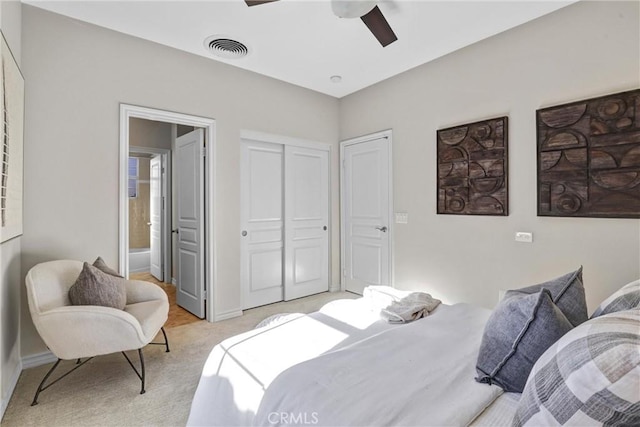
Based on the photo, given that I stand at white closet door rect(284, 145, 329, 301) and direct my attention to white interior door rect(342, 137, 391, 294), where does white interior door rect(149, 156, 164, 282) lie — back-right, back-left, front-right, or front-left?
back-left

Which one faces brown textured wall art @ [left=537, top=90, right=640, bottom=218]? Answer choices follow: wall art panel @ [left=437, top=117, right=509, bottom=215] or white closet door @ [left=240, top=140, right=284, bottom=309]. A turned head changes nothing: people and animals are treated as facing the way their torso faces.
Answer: the white closet door

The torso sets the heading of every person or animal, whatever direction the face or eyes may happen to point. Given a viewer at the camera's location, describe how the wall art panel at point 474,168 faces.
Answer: facing the viewer and to the left of the viewer

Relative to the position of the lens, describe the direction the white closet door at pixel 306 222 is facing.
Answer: facing the viewer and to the right of the viewer

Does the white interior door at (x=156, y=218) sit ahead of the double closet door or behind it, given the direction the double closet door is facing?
behind

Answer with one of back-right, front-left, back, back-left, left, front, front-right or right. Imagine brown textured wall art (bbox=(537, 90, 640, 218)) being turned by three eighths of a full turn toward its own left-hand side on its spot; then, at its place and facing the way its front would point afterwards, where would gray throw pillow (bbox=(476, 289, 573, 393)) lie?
right

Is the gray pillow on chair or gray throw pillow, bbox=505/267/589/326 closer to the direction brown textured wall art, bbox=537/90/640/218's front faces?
the gray pillow on chair

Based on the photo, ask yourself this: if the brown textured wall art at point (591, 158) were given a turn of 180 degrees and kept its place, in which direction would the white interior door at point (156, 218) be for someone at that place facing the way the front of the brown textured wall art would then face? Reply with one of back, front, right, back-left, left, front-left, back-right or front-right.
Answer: back-left

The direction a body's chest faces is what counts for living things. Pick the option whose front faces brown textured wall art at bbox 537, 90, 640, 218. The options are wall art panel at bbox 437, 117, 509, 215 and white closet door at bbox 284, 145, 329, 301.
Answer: the white closet door

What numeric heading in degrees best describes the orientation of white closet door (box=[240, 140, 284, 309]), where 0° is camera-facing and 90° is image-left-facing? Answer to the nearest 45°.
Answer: approximately 315°

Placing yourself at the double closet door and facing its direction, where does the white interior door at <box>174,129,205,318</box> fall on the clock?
The white interior door is roughly at 4 o'clock from the double closet door.
